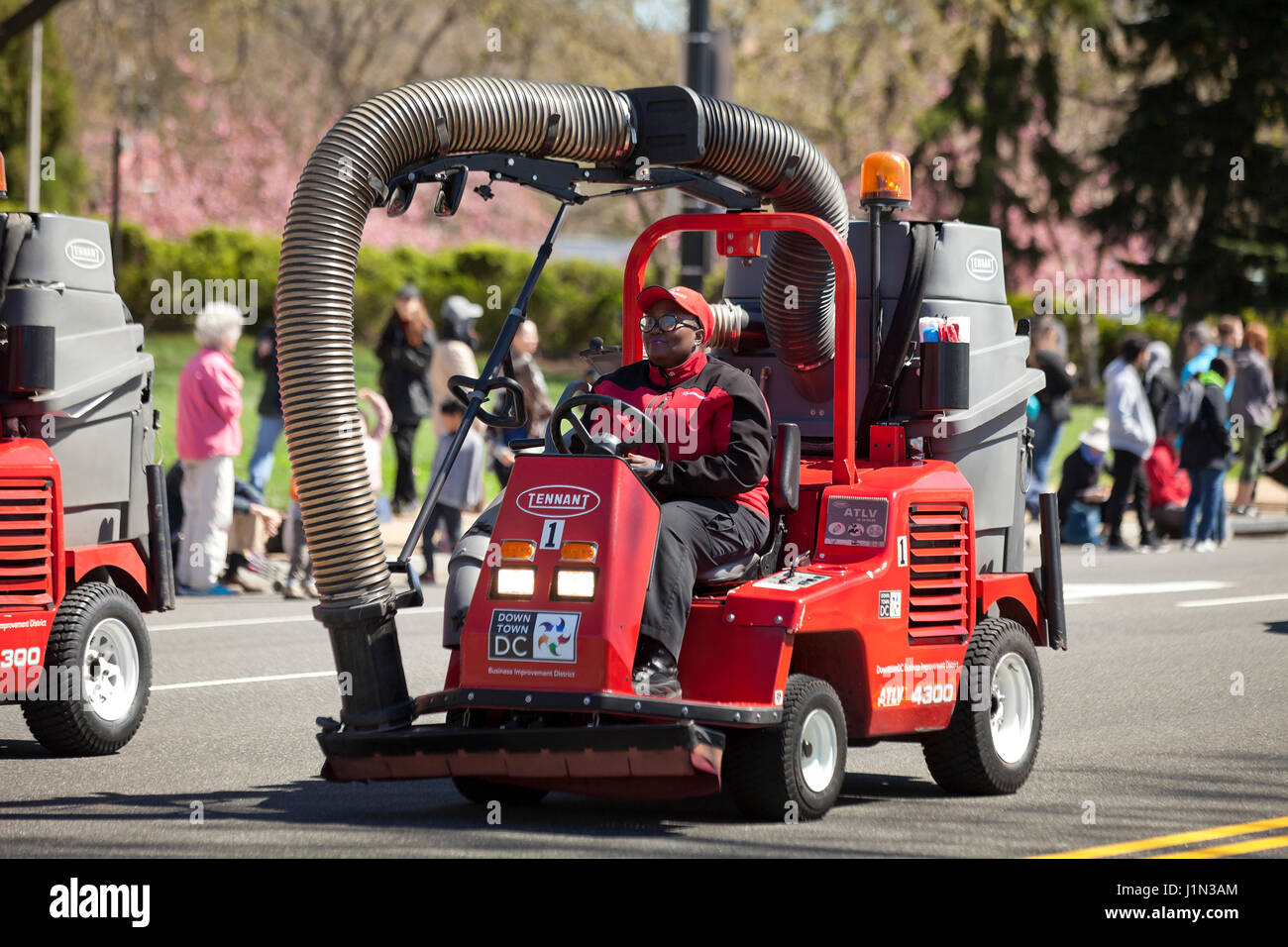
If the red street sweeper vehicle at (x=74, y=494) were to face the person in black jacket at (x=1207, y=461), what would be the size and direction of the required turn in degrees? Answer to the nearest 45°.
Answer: approximately 180°

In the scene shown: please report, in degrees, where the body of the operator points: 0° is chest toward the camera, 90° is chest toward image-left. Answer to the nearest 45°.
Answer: approximately 45°

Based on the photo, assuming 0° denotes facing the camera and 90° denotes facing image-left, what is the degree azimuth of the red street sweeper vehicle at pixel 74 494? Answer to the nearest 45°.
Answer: approximately 45°

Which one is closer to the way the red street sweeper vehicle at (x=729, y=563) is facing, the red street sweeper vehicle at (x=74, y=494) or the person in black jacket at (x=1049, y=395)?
the red street sweeper vehicle

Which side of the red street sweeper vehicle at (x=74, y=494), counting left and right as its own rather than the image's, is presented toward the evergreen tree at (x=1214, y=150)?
back

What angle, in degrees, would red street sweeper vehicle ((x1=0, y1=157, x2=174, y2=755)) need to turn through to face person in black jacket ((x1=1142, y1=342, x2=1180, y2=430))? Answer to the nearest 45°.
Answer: approximately 180°

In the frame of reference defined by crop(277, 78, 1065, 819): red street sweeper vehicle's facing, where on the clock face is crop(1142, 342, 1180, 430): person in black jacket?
The person in black jacket is roughly at 5 o'clock from the red street sweeper vehicle.

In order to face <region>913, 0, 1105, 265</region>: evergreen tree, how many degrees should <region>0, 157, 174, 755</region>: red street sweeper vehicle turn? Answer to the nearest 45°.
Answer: approximately 180°
